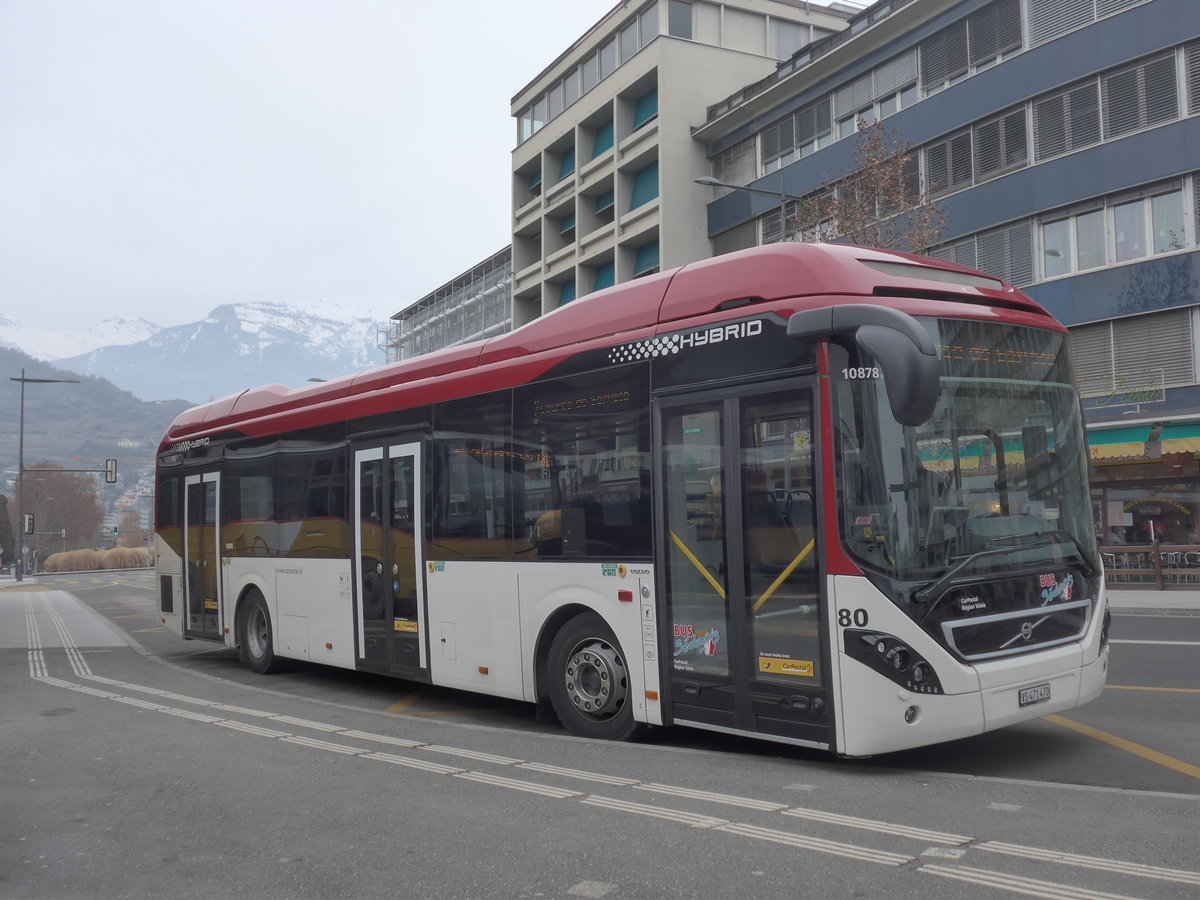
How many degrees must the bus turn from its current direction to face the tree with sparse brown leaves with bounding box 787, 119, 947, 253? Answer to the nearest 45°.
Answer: approximately 135° to its left

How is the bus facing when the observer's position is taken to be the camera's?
facing the viewer and to the right of the viewer
